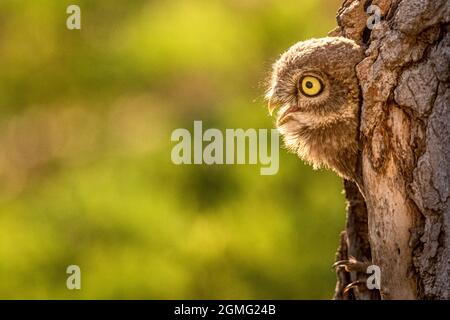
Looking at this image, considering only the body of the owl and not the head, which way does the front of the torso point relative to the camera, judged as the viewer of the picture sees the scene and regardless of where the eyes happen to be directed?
to the viewer's left
